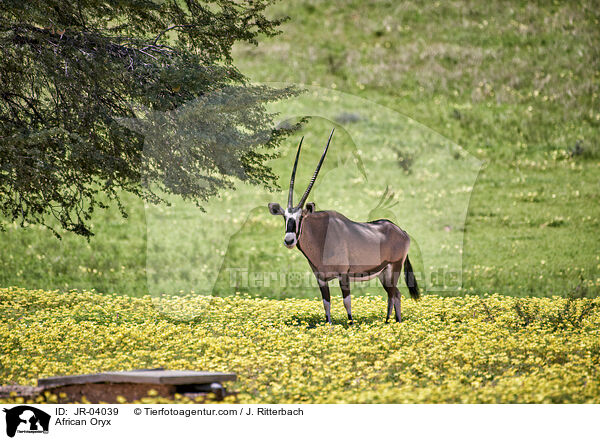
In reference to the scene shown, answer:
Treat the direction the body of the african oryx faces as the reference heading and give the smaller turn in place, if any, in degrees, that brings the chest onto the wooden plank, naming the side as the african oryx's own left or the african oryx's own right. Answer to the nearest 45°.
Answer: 0° — it already faces it

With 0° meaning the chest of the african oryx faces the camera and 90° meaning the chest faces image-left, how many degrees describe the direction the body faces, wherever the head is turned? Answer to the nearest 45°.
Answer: approximately 45°
